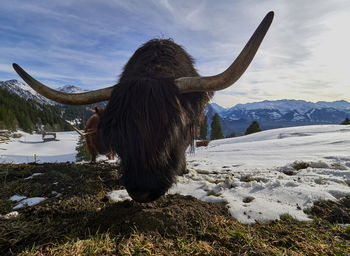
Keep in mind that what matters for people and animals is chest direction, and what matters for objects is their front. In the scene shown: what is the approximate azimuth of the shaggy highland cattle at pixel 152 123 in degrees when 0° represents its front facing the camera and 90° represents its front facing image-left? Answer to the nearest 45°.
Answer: approximately 0°

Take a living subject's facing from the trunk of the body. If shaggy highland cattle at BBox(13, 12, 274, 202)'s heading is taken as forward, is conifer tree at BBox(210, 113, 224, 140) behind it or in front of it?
behind
